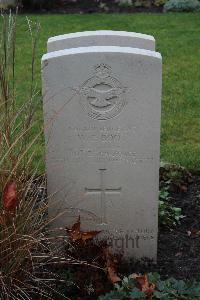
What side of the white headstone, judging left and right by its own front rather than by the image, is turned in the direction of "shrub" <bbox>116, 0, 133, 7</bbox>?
back

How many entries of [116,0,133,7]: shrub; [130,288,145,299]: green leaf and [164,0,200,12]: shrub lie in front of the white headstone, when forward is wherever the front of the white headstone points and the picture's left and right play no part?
1

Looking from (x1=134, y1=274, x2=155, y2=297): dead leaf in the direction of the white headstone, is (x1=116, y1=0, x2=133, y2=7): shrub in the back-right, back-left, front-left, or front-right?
front-right

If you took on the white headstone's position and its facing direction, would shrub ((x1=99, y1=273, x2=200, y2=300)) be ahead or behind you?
ahead

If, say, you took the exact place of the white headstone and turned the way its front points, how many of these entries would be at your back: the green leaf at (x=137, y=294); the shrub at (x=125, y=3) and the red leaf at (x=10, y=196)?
1

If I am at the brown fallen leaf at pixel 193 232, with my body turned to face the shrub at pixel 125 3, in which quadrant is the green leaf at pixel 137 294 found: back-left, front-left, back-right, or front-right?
back-left

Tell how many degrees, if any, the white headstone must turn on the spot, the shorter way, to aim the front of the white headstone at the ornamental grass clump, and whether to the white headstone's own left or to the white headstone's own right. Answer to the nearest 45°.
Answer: approximately 45° to the white headstone's own right

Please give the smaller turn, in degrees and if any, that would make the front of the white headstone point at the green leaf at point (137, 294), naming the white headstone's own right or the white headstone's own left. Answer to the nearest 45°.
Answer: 0° — it already faces it

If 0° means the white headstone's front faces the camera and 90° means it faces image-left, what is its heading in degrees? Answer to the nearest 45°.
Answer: approximately 0°

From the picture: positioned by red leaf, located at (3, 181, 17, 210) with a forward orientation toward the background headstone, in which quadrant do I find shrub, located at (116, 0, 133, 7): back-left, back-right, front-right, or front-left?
front-left

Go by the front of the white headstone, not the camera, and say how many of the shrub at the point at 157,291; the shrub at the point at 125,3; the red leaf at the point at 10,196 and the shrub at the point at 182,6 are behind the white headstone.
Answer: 2

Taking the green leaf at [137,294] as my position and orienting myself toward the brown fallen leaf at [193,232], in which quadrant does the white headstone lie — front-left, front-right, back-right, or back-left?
front-left
